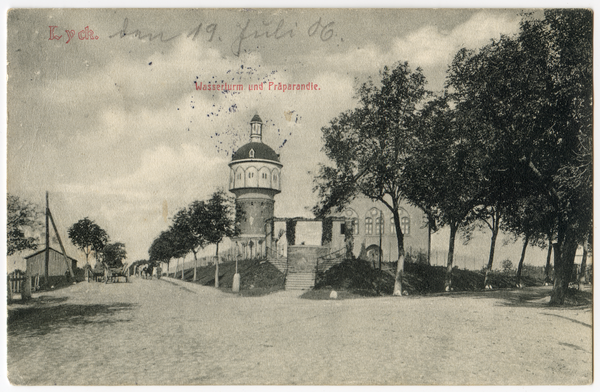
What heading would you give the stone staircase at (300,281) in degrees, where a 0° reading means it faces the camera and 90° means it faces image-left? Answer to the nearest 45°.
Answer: approximately 0°
